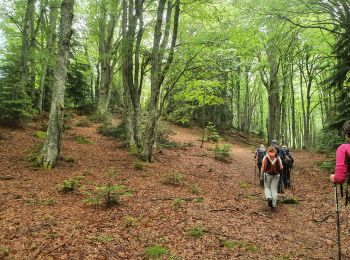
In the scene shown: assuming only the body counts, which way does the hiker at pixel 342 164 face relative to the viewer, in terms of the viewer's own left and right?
facing away from the viewer and to the left of the viewer

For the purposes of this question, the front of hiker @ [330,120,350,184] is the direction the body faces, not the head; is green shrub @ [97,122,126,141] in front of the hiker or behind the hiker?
in front

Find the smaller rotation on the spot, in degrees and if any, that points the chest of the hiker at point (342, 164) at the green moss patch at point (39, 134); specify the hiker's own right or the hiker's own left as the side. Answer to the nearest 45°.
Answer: approximately 45° to the hiker's own left

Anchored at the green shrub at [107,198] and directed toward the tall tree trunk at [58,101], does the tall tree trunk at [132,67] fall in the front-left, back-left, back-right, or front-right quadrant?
front-right

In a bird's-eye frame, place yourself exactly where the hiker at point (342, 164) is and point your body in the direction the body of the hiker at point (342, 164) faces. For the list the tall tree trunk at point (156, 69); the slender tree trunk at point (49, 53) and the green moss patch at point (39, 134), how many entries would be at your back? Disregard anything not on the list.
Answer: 0

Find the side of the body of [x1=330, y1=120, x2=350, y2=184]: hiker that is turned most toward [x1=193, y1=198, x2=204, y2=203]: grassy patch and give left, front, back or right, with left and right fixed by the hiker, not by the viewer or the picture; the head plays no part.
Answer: front

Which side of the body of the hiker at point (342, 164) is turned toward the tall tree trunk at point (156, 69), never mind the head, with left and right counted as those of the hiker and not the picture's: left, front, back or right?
front

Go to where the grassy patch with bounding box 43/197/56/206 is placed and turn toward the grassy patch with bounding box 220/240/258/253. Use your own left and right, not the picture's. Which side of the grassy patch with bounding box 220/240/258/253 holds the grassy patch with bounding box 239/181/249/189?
left

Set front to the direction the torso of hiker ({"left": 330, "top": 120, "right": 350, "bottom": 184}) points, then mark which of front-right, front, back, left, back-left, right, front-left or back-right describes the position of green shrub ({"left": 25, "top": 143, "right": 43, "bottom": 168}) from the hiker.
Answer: front-left

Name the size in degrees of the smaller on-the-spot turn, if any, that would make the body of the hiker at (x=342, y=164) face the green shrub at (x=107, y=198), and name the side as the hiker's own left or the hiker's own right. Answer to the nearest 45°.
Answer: approximately 45° to the hiker's own left

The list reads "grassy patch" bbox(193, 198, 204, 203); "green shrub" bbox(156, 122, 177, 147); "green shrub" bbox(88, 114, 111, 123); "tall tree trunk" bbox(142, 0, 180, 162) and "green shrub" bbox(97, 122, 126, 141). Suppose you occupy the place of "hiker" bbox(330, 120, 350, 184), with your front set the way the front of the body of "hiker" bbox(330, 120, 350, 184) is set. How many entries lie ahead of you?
5

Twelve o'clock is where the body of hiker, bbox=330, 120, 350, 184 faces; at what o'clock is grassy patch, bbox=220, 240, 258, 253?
The grassy patch is roughly at 11 o'clock from the hiker.

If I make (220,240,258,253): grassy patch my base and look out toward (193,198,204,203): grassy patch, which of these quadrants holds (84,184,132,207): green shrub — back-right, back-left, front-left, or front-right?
front-left

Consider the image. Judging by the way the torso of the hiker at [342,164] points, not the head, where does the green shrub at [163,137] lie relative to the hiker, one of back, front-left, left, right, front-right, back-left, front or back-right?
front
